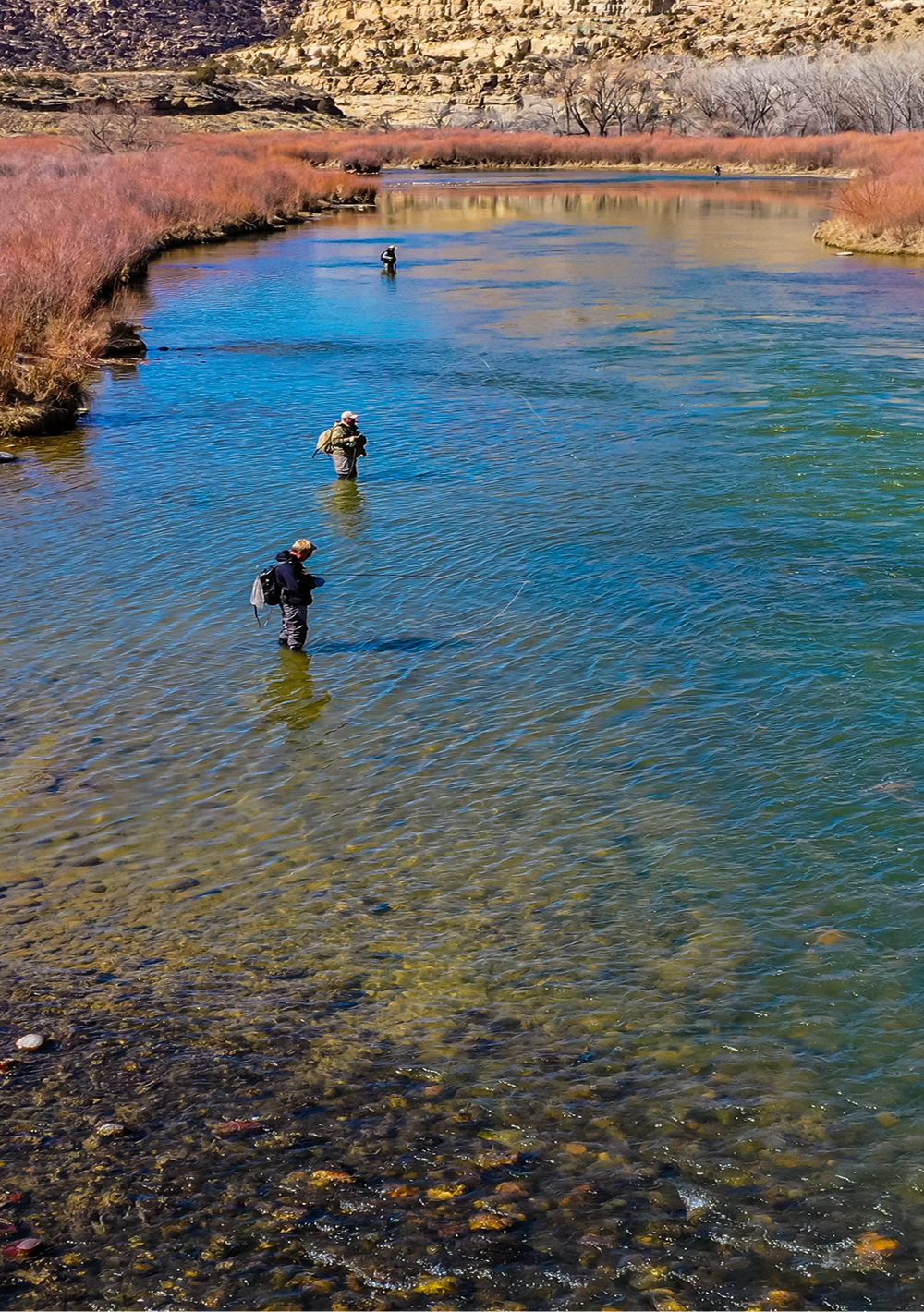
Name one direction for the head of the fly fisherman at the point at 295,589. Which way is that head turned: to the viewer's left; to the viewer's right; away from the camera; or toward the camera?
to the viewer's right

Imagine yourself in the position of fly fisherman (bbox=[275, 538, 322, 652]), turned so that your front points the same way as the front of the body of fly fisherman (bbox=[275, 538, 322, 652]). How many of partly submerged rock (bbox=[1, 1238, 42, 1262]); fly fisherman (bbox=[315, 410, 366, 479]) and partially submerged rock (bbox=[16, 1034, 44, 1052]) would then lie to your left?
1

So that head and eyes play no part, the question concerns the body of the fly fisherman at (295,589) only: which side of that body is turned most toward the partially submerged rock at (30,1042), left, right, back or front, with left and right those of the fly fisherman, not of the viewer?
right

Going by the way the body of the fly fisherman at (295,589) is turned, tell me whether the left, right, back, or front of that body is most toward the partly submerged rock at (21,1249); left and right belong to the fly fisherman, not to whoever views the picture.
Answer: right

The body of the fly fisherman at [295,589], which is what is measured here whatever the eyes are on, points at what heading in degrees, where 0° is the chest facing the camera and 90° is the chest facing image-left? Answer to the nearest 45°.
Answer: approximately 270°

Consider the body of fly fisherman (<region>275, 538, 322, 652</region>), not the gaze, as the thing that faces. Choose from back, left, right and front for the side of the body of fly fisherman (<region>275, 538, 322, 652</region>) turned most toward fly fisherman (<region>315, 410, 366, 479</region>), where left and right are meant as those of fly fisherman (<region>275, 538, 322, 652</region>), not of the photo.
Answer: left
